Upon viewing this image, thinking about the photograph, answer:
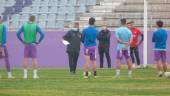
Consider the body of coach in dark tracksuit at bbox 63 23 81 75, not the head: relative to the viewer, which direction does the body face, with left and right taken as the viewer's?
facing the viewer and to the right of the viewer

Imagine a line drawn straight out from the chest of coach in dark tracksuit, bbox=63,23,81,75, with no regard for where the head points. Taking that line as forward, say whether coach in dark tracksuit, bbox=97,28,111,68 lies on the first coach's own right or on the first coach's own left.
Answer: on the first coach's own left
